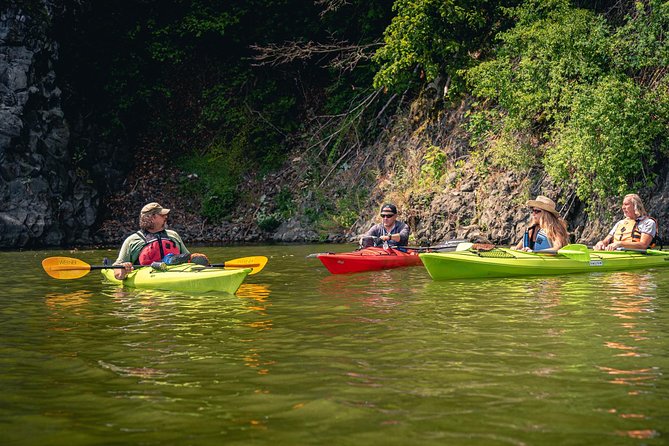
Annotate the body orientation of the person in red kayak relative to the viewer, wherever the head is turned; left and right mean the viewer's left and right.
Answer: facing the viewer and to the left of the viewer

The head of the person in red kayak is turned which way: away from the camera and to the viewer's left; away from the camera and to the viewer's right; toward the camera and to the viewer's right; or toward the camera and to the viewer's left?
toward the camera and to the viewer's left

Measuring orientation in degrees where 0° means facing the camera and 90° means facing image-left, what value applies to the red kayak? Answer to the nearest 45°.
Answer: approximately 45°

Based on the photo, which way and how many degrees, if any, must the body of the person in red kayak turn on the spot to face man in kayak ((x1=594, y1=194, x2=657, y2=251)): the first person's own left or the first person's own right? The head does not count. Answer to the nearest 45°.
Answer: approximately 135° to the first person's own left

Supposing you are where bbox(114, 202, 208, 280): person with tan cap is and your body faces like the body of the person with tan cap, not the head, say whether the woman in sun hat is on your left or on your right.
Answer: on your left

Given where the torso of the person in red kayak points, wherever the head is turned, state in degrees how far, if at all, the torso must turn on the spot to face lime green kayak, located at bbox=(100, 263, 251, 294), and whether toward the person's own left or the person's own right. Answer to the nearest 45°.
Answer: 0° — they already face it

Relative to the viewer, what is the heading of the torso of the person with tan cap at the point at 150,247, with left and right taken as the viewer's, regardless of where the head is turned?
facing the viewer and to the right of the viewer

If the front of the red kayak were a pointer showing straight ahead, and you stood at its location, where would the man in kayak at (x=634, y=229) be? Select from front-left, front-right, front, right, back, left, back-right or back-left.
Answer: back-left

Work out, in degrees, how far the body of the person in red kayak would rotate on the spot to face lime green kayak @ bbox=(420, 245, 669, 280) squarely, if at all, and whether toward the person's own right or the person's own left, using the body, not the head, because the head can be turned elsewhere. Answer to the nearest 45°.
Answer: approximately 90° to the person's own left

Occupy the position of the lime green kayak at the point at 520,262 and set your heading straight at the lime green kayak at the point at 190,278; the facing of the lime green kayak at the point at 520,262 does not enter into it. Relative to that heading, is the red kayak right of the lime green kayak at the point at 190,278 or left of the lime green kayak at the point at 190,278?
right

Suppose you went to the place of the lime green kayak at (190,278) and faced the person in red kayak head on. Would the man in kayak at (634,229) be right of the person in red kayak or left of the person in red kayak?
right

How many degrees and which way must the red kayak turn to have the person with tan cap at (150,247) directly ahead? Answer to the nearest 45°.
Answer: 0° — it already faces them
